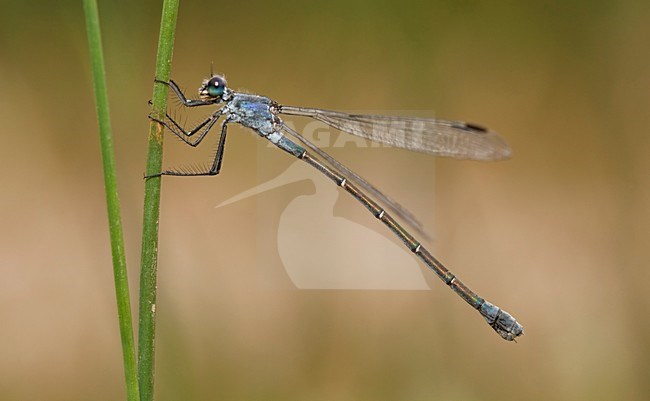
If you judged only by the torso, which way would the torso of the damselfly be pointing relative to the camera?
to the viewer's left
